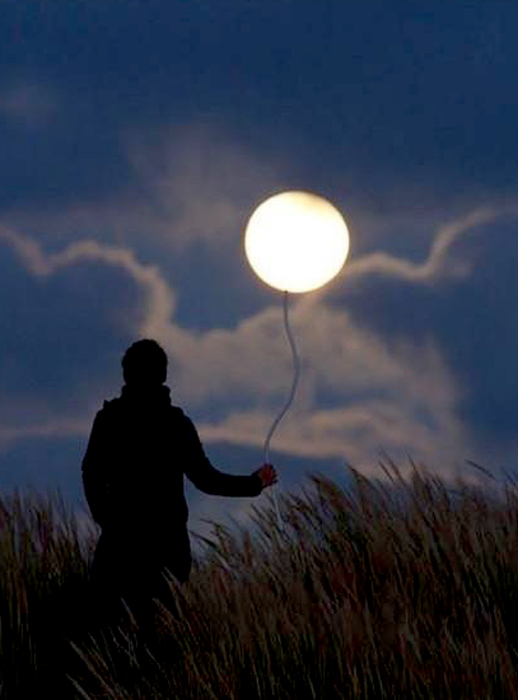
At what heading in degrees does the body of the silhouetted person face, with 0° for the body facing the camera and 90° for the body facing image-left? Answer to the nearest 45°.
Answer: approximately 180°
